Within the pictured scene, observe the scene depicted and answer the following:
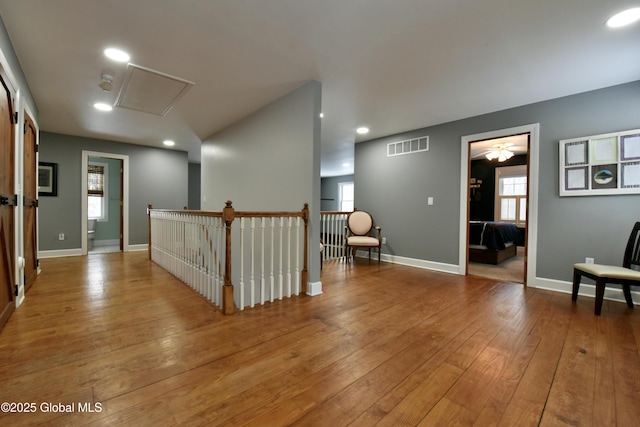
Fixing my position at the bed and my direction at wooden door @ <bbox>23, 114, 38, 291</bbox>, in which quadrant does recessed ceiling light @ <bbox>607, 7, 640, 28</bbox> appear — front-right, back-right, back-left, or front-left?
front-left

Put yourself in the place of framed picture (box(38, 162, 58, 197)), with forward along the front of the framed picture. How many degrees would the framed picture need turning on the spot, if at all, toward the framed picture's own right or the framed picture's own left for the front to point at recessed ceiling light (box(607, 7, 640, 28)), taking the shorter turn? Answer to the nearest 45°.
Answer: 0° — it already faces it

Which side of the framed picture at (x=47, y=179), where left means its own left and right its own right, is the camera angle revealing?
front

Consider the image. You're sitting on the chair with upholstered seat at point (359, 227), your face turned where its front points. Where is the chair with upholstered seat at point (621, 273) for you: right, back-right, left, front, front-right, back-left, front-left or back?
front-left

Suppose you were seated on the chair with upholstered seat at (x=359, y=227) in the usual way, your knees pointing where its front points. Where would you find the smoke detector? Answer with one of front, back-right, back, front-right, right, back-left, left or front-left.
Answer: front-right

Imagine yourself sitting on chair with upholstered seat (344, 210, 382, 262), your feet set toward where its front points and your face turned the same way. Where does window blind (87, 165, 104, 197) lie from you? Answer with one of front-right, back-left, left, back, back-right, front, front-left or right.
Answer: right

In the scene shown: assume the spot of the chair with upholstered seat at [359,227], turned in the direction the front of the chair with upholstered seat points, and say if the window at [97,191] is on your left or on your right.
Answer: on your right

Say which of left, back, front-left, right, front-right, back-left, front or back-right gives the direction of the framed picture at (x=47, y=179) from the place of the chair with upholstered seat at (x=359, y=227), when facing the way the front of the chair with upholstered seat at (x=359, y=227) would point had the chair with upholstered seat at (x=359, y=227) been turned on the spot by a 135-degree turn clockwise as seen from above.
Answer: front-left

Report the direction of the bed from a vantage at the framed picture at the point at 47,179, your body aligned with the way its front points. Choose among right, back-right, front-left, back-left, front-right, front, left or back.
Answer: front-left

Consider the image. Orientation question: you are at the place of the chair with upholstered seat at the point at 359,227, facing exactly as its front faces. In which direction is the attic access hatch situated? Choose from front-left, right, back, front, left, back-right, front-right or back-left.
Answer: front-right

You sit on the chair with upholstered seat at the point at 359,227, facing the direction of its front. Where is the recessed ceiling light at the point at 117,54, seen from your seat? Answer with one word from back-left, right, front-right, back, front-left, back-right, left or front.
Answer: front-right

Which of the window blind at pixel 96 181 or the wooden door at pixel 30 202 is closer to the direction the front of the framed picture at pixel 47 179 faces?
the wooden door

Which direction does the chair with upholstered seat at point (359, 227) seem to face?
toward the camera

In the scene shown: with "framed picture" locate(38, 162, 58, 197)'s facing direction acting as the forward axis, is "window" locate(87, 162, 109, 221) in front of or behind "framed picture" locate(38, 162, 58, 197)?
behind

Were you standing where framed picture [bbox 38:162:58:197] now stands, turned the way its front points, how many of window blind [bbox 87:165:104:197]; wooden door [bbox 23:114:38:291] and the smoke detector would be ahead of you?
2

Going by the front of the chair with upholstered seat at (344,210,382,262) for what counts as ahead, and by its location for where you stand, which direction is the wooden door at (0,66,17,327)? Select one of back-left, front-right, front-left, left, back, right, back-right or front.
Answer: front-right

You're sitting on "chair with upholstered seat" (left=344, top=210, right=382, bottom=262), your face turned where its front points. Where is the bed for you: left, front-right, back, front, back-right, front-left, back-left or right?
left
